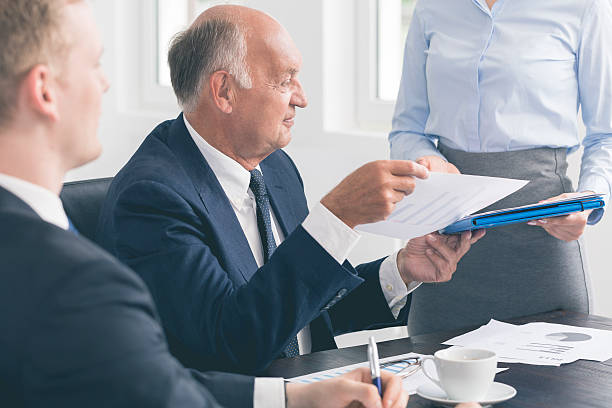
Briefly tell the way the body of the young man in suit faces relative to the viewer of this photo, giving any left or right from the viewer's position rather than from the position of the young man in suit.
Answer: facing away from the viewer and to the right of the viewer

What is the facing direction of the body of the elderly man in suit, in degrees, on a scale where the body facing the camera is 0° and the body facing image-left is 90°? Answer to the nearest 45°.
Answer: approximately 315°

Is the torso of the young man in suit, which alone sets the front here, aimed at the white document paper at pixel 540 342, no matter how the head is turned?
yes

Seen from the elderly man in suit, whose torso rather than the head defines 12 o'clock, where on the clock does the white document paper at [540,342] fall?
The white document paper is roughly at 11 o'clock from the elderly man in suit.

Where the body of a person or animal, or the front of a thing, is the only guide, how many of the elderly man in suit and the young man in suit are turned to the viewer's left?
0

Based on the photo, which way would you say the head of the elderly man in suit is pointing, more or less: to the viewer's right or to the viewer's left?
to the viewer's right

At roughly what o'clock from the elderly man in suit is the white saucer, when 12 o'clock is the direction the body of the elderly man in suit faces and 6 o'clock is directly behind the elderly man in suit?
The white saucer is roughly at 12 o'clock from the elderly man in suit.

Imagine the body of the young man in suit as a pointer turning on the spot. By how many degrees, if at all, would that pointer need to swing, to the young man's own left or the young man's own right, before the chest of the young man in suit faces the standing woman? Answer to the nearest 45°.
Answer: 0° — they already face them

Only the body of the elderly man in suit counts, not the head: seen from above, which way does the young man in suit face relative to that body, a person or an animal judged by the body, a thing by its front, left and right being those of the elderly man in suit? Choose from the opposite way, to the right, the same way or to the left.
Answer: to the left

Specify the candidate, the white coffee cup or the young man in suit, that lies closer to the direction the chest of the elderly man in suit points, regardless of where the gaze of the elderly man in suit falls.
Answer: the white coffee cup

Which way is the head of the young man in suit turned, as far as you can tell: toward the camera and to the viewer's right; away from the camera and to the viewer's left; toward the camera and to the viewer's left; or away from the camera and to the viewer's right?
away from the camera and to the viewer's right

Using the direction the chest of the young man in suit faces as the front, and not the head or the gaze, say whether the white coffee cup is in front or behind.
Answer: in front
